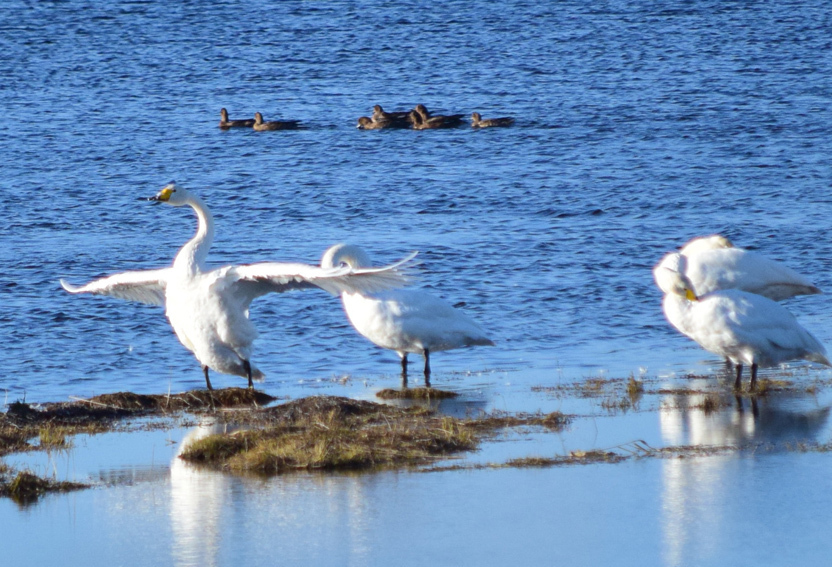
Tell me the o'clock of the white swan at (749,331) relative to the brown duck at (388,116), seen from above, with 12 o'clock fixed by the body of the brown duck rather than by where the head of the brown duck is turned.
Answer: The white swan is roughly at 9 o'clock from the brown duck.

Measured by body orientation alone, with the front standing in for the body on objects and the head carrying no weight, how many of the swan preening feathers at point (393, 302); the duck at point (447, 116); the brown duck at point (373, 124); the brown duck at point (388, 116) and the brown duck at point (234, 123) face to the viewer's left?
5

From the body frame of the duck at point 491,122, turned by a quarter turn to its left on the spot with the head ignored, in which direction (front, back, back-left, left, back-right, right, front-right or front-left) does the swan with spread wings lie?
front

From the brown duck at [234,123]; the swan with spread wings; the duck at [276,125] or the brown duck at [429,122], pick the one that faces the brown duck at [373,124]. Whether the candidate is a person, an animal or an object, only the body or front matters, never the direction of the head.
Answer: the brown duck at [429,122]

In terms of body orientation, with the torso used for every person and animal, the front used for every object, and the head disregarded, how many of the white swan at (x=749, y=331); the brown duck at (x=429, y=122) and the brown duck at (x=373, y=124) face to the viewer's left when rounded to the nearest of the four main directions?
3

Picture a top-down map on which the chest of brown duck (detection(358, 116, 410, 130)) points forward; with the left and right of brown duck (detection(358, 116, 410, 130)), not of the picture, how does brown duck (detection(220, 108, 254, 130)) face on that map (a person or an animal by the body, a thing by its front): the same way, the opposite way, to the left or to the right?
the same way

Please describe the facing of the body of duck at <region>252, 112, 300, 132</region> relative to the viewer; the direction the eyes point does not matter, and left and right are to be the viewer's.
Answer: facing to the left of the viewer

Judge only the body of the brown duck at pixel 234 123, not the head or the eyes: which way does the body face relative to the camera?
to the viewer's left

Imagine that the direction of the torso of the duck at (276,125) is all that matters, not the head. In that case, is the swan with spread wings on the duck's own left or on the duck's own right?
on the duck's own left

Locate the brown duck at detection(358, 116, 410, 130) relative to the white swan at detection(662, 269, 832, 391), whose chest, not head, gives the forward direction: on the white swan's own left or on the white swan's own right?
on the white swan's own right

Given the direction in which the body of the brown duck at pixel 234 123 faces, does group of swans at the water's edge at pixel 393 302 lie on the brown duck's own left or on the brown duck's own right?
on the brown duck's own left

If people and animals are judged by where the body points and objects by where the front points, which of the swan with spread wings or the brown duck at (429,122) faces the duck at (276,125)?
the brown duck

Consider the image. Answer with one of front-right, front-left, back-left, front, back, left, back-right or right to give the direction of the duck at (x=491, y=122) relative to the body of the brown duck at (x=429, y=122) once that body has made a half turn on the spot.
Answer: front-right

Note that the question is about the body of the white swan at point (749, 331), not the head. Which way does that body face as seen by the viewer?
to the viewer's left

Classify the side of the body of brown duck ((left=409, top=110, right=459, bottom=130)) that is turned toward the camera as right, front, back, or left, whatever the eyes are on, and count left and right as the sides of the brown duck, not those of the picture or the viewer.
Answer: left

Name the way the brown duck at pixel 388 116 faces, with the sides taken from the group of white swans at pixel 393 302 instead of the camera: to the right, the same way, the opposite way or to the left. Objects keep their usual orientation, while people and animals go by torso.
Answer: the same way

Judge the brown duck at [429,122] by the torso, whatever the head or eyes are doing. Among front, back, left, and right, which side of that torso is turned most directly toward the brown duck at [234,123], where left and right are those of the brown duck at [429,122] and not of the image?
front

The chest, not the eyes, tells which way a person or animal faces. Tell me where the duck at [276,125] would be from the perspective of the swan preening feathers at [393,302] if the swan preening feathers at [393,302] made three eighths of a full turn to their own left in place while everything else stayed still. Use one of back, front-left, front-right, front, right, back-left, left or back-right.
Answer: back-left

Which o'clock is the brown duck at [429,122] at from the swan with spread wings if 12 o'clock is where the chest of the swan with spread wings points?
The brown duck is roughly at 5 o'clock from the swan with spread wings.

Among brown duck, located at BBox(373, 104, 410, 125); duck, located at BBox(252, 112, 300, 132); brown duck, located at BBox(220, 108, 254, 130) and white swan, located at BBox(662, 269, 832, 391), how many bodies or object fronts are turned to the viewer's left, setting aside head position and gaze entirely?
4

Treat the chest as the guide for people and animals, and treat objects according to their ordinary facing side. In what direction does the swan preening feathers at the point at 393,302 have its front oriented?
to the viewer's left
